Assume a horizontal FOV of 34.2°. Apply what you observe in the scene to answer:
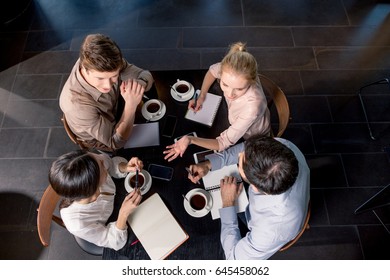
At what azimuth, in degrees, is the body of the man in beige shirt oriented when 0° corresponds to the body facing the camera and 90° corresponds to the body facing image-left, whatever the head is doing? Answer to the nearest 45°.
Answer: approximately 315°

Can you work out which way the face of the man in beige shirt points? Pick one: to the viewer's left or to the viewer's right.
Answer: to the viewer's right

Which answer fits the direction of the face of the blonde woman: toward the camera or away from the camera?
toward the camera

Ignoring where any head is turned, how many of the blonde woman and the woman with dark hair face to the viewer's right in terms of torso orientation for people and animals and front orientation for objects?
1

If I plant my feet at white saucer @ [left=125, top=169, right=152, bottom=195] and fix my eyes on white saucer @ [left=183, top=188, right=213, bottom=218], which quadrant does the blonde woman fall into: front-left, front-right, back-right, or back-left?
front-left

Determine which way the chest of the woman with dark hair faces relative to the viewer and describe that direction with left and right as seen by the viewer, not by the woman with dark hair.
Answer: facing to the right of the viewer

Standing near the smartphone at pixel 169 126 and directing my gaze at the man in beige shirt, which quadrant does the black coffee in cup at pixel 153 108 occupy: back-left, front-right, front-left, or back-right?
front-right

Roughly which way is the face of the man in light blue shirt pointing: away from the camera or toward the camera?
away from the camera

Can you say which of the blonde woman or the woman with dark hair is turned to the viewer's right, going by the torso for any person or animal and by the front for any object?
the woman with dark hair
